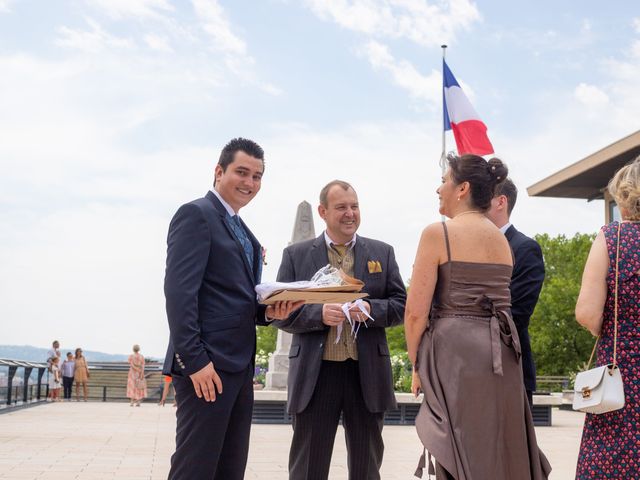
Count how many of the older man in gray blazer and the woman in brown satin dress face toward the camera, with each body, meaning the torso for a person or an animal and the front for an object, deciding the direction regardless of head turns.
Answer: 1

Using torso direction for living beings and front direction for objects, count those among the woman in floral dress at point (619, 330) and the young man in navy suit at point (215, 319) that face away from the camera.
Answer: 1

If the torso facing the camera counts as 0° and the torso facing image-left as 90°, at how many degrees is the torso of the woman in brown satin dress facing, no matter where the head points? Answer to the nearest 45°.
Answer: approximately 135°

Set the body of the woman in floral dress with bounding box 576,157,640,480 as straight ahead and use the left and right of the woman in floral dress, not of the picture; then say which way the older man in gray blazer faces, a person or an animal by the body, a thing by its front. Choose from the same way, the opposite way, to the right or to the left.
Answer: the opposite way

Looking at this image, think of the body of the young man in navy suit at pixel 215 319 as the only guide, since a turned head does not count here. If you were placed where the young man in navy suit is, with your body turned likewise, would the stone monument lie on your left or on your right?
on your left

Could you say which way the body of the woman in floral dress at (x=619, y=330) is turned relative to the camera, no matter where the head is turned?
away from the camera

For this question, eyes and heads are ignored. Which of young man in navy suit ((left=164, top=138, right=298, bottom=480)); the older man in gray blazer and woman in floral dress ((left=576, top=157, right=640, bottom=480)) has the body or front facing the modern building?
the woman in floral dress

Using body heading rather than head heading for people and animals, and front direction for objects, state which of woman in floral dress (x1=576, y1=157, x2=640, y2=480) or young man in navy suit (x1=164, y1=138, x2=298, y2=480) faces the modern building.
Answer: the woman in floral dress

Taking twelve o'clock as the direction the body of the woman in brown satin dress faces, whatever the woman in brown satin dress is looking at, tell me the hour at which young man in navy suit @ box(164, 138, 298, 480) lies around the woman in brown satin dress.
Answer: The young man in navy suit is roughly at 10 o'clock from the woman in brown satin dress.

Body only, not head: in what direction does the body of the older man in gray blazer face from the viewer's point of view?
toward the camera

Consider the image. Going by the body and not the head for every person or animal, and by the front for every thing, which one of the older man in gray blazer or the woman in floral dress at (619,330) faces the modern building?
the woman in floral dress

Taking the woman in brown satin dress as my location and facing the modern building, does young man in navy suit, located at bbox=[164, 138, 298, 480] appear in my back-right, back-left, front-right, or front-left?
back-left

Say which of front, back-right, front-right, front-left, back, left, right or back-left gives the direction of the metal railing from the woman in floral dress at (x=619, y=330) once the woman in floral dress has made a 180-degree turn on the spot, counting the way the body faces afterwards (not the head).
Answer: back-right

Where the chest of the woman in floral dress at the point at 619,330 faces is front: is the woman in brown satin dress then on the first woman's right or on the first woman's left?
on the first woman's left

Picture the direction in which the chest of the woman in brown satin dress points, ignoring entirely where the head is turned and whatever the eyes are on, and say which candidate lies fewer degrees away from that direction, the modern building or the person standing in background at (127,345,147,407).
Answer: the person standing in background

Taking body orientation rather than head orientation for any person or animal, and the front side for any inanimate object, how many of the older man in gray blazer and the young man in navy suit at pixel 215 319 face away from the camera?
0

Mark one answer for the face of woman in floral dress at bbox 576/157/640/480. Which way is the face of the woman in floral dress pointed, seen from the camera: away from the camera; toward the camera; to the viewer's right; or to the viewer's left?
away from the camera
